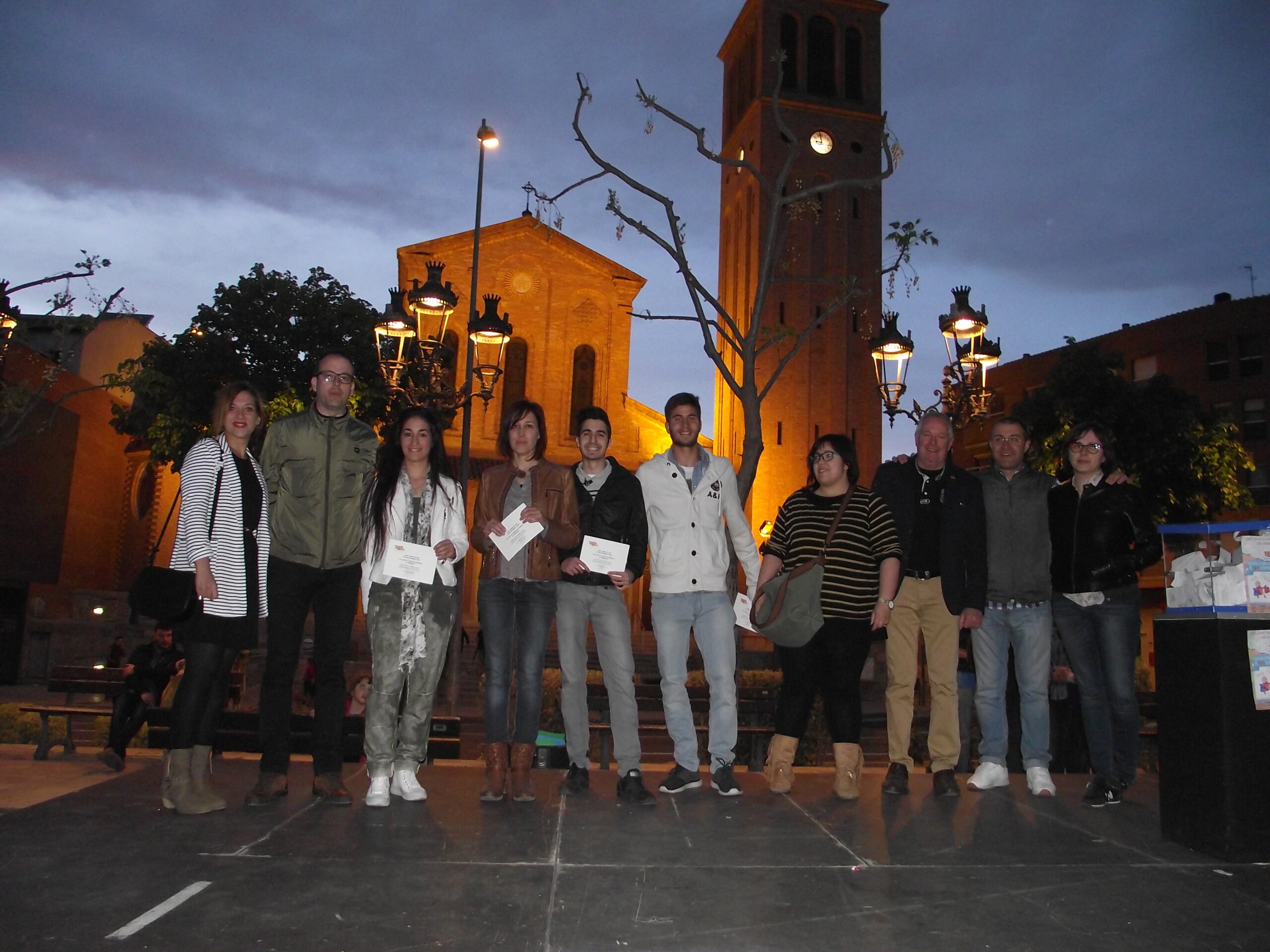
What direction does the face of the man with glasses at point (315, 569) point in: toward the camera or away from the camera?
toward the camera

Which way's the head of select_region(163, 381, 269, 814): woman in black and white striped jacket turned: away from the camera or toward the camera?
toward the camera

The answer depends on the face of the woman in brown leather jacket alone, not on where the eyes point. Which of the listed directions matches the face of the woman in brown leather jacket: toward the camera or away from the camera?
toward the camera

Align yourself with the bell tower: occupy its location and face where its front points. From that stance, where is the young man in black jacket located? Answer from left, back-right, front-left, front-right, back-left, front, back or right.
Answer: front

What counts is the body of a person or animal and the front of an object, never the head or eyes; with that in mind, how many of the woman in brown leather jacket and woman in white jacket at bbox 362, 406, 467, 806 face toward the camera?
2

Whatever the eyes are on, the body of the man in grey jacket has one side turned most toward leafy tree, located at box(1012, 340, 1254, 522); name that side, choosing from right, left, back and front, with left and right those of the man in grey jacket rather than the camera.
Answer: back

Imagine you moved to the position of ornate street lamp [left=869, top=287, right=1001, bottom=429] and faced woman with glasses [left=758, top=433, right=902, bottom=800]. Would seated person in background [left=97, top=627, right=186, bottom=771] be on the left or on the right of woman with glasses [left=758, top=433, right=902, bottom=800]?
right

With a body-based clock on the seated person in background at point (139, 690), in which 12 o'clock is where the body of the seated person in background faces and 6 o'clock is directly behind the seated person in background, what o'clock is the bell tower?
The bell tower is roughly at 6 o'clock from the seated person in background.

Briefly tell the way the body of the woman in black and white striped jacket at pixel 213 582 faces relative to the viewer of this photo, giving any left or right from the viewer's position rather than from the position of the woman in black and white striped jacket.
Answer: facing the viewer and to the right of the viewer

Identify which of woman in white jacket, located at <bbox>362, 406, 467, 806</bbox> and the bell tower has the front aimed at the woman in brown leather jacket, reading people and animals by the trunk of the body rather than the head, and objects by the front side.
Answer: the bell tower

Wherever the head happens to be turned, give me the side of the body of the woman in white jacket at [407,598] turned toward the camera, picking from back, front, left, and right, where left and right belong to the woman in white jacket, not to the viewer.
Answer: front

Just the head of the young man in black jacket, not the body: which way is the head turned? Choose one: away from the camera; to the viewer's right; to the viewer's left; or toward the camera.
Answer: toward the camera

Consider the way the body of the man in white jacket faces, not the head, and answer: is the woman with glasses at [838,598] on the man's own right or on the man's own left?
on the man's own left

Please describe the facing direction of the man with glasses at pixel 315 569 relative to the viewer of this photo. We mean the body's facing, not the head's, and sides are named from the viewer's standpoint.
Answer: facing the viewer

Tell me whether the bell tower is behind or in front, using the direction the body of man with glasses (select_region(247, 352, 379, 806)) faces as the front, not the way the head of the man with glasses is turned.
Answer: behind
